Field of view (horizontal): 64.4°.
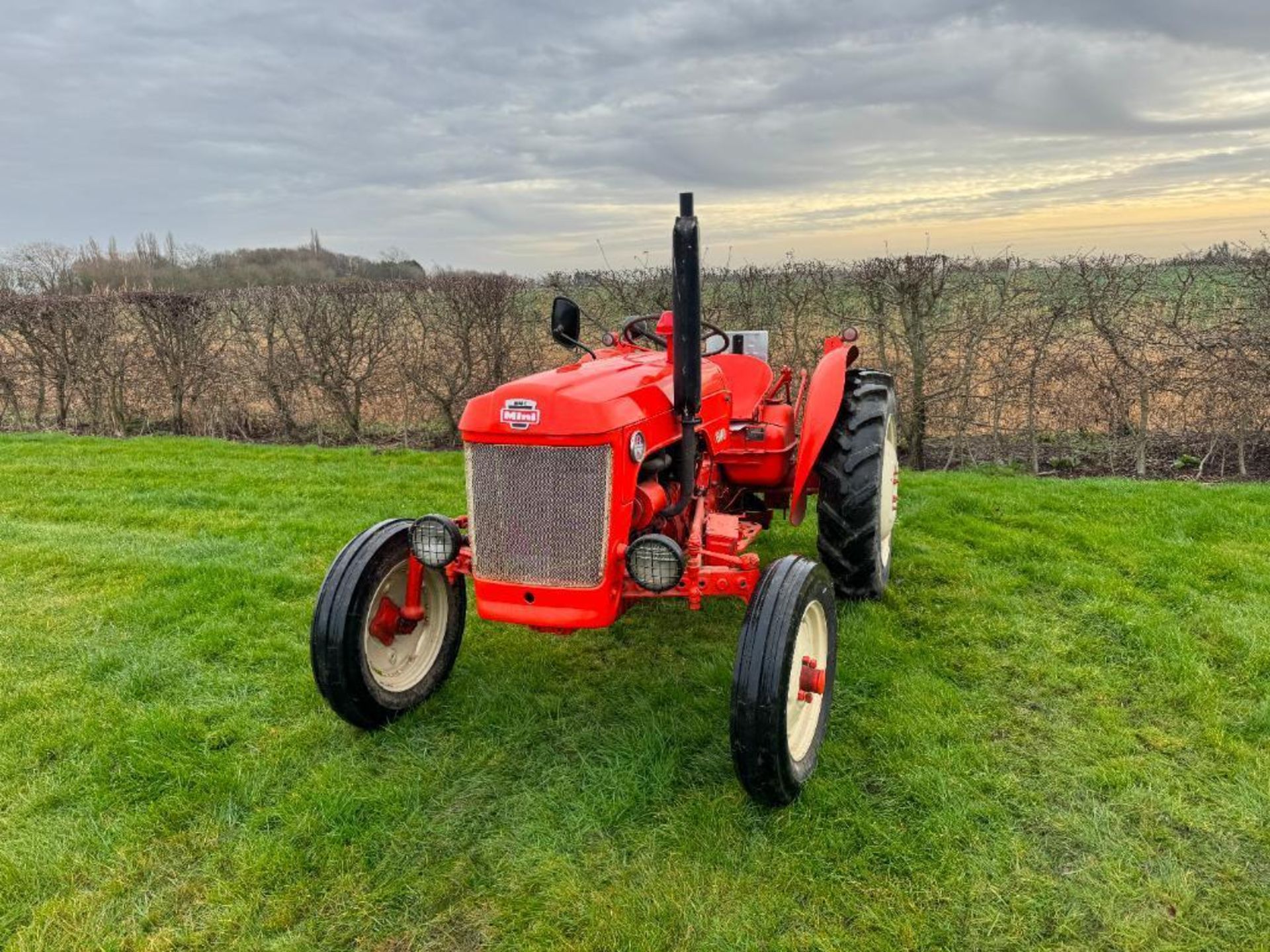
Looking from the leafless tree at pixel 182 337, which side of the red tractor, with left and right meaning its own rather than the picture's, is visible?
right

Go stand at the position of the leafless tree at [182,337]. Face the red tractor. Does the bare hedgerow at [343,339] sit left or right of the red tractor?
left

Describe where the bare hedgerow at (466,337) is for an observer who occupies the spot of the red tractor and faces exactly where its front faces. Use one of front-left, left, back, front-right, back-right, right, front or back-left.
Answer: back-right

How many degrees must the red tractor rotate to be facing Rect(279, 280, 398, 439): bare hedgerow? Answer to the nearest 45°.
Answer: approximately 135° to its right

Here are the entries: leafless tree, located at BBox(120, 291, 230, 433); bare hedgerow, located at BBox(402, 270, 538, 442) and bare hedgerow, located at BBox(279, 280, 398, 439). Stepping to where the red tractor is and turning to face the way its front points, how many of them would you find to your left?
0

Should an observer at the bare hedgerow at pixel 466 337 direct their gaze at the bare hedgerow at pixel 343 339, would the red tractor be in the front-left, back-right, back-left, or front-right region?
back-left

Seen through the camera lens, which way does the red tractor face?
facing the viewer and to the left of the viewer

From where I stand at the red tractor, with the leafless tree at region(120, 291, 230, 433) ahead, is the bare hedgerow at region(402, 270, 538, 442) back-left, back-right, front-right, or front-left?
front-right
